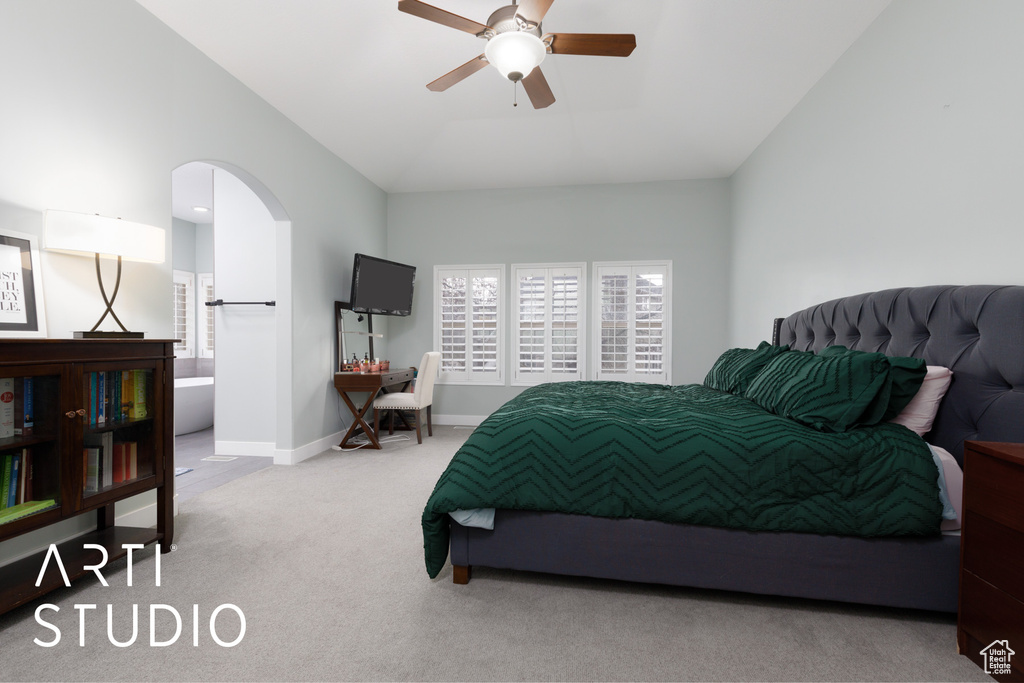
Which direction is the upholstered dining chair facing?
to the viewer's left

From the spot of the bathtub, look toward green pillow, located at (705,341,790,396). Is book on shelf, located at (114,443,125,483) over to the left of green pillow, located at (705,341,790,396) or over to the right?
right

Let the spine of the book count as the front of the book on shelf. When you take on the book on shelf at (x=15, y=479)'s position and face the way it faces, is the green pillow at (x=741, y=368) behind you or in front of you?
in front

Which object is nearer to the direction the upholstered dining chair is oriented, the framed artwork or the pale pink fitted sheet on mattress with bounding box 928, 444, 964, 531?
the framed artwork

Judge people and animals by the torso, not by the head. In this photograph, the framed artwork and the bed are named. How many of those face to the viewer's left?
1

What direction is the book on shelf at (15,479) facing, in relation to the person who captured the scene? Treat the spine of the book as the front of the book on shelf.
facing the viewer and to the right of the viewer

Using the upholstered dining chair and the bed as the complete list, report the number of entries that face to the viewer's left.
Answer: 2

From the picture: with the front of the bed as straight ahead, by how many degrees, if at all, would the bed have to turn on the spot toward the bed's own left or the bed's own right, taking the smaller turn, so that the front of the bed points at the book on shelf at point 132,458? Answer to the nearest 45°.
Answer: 0° — it already faces it

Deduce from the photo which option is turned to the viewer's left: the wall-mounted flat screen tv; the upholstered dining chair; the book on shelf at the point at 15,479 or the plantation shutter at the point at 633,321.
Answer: the upholstered dining chair

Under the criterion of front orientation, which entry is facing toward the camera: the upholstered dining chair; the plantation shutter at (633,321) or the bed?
the plantation shutter

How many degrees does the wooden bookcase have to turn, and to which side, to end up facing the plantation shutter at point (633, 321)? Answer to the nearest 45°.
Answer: approximately 45° to its left

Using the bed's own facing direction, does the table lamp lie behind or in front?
in front

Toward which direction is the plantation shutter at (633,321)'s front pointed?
toward the camera

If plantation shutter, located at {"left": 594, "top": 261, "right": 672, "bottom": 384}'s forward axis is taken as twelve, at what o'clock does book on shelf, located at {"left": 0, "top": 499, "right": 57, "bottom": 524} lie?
The book on shelf is roughly at 1 o'clock from the plantation shutter.

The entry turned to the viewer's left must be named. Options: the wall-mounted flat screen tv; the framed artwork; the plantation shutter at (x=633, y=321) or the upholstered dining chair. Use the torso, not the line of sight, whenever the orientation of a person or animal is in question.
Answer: the upholstered dining chair

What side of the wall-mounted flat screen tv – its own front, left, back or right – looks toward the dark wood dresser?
front

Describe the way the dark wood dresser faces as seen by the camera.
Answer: facing the viewer and to the left of the viewer

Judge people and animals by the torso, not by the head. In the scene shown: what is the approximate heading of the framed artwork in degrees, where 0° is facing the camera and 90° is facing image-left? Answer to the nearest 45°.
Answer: approximately 315°
